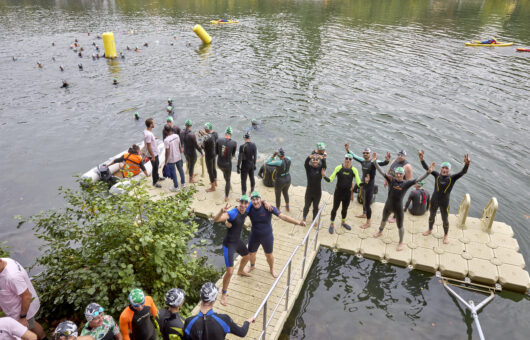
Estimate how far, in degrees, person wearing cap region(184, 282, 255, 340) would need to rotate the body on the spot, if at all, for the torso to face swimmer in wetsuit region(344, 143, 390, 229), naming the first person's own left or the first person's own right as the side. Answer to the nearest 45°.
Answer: approximately 45° to the first person's own right

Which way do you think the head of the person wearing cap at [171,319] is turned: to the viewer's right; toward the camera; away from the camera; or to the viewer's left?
away from the camera

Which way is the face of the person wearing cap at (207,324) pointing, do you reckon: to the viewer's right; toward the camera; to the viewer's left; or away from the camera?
away from the camera

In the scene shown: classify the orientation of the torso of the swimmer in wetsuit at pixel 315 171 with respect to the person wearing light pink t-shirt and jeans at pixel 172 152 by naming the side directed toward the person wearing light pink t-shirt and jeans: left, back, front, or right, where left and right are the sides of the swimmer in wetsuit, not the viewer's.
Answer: right

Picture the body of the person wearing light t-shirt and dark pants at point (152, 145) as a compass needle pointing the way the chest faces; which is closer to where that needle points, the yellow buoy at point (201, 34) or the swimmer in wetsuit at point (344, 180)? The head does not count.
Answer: the swimmer in wetsuit

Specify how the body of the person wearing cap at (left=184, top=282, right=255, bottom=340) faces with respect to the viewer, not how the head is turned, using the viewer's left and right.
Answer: facing away from the viewer

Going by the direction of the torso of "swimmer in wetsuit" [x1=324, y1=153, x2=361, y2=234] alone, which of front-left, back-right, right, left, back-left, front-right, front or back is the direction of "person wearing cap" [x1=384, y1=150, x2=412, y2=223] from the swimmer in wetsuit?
back-left

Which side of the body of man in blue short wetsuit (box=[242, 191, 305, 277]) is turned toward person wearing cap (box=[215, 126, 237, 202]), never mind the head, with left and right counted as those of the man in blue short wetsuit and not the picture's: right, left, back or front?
back

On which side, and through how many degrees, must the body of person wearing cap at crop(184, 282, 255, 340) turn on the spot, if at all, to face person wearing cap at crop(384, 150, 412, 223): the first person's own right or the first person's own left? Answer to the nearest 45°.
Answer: approximately 45° to the first person's own right
